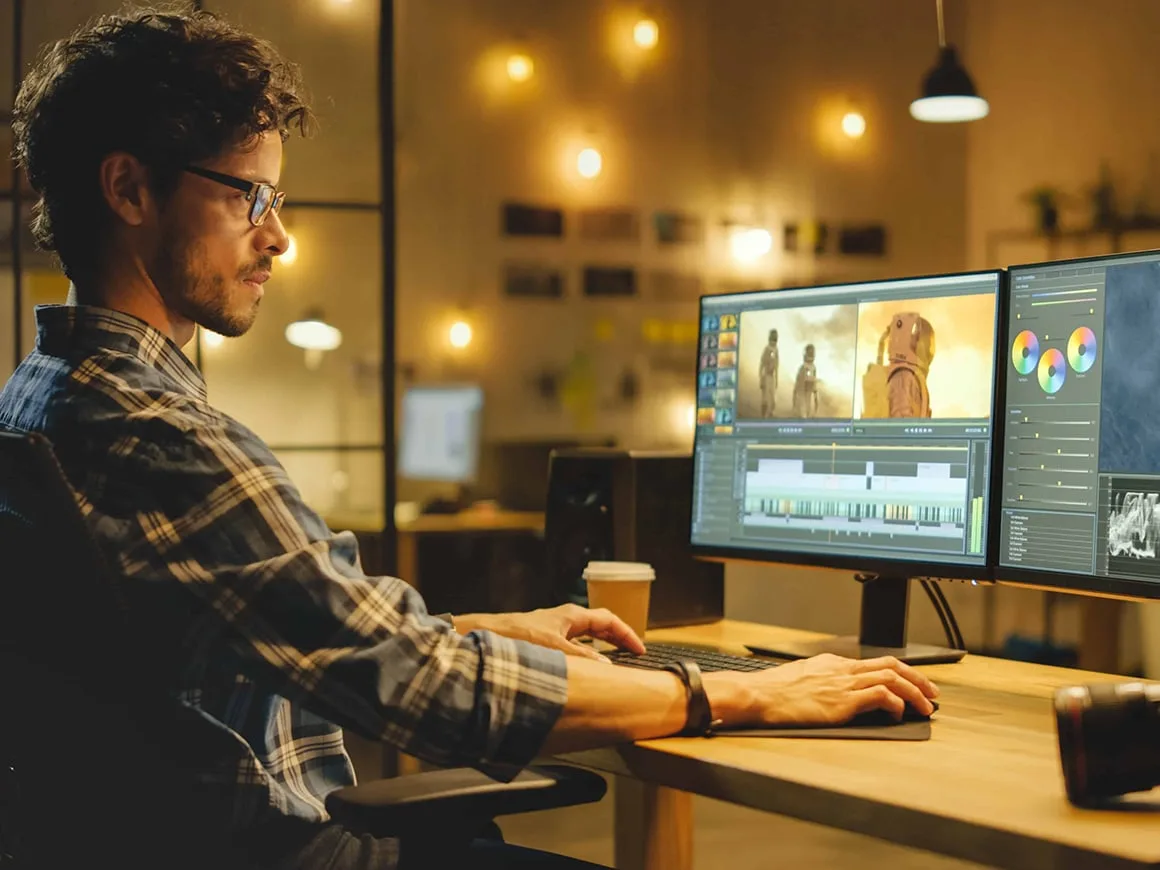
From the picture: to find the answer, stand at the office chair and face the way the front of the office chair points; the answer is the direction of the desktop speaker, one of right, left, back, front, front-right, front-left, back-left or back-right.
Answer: front-left

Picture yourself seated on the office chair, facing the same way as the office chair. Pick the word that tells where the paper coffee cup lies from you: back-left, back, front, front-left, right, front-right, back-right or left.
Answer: front-left

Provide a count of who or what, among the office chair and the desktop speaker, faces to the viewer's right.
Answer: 1

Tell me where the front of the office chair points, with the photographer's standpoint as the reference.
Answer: facing to the right of the viewer

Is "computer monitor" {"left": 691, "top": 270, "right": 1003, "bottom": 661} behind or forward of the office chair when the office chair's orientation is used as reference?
forward

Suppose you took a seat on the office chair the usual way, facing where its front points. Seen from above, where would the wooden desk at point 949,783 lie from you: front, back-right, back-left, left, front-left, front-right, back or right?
front

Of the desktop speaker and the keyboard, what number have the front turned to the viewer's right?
0

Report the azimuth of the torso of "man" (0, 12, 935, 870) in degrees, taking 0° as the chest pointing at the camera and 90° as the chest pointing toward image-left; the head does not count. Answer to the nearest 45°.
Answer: approximately 270°

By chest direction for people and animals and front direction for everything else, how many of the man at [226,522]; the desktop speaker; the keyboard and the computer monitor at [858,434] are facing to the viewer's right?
1

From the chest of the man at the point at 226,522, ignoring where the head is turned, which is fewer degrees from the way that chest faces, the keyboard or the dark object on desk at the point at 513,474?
the keyboard

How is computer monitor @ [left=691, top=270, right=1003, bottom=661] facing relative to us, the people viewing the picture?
facing the viewer and to the left of the viewer

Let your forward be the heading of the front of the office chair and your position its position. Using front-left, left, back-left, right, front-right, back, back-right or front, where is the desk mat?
front

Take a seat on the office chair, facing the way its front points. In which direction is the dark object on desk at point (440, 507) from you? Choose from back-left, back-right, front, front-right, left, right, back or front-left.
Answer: left

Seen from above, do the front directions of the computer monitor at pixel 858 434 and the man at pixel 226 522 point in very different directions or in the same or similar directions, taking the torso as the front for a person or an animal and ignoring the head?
very different directions

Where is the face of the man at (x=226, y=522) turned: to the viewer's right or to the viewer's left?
to the viewer's right

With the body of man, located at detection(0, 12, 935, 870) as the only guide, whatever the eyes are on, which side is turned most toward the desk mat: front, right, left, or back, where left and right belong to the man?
front
